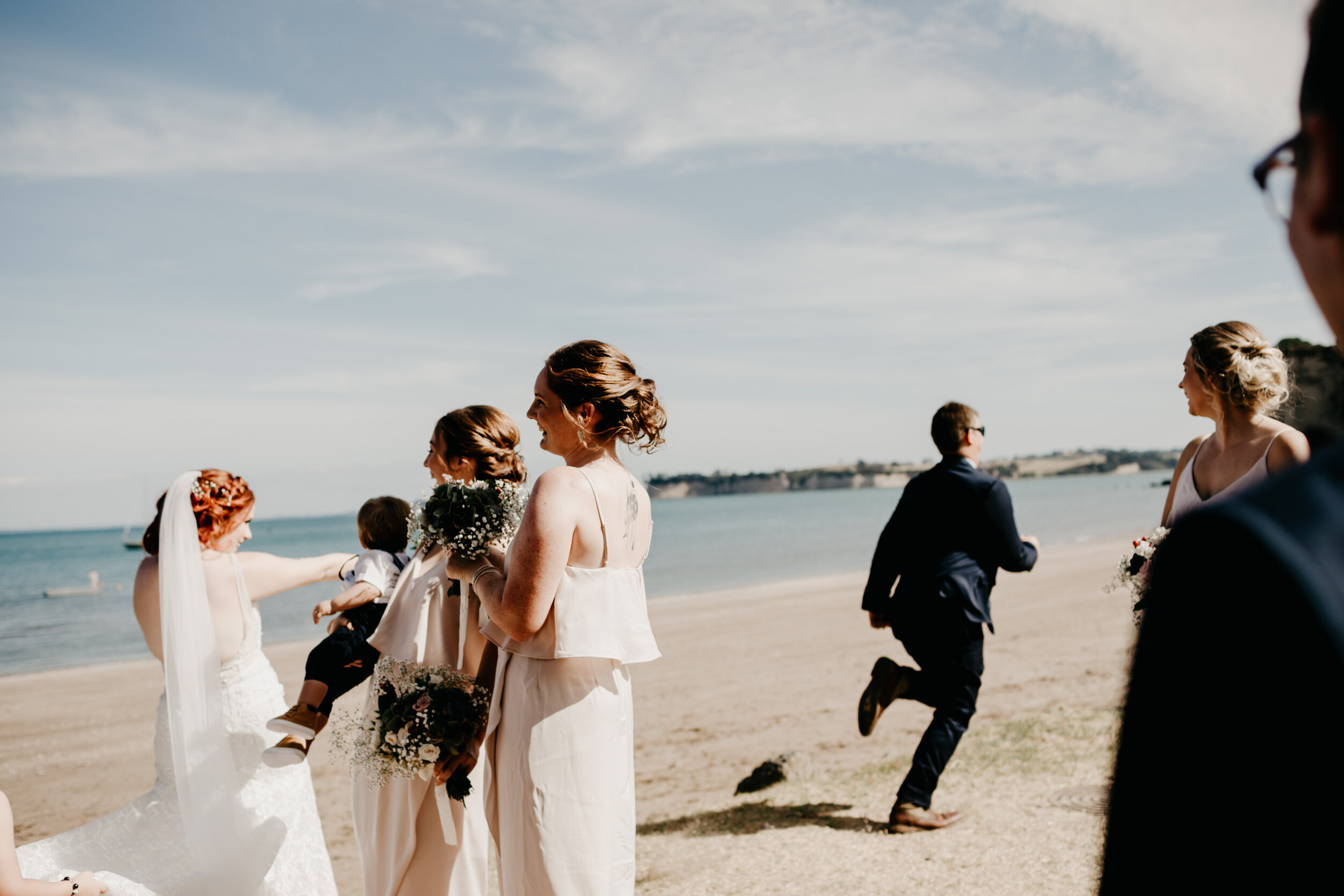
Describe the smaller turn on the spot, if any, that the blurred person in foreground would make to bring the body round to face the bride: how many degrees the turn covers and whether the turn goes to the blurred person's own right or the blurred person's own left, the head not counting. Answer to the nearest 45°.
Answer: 0° — they already face them

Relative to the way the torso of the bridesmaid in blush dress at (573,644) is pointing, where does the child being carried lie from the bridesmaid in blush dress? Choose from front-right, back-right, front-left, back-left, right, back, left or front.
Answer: front

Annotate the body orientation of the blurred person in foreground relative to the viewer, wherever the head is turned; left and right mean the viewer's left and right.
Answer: facing away from the viewer and to the left of the viewer

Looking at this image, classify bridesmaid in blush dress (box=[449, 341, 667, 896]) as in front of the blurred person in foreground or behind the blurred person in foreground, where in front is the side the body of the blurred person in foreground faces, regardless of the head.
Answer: in front

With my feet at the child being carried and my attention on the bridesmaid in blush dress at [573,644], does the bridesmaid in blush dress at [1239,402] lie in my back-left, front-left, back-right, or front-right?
front-left

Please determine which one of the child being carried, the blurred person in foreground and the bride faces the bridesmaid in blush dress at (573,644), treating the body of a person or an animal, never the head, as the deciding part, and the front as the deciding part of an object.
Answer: the blurred person in foreground

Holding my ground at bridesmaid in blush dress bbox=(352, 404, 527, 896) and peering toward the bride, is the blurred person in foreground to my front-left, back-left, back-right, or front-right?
back-left

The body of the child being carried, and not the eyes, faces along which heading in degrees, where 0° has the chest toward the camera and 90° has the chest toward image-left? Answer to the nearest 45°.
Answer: approximately 90°

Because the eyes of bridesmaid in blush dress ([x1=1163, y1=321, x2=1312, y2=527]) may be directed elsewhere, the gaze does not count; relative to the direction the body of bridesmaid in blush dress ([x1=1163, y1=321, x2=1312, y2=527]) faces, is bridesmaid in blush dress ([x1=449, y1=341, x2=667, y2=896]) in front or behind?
in front

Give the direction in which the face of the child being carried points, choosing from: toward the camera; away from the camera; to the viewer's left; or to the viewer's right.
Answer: away from the camera
